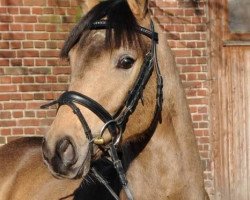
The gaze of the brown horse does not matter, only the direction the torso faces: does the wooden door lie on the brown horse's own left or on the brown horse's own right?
on the brown horse's own left
